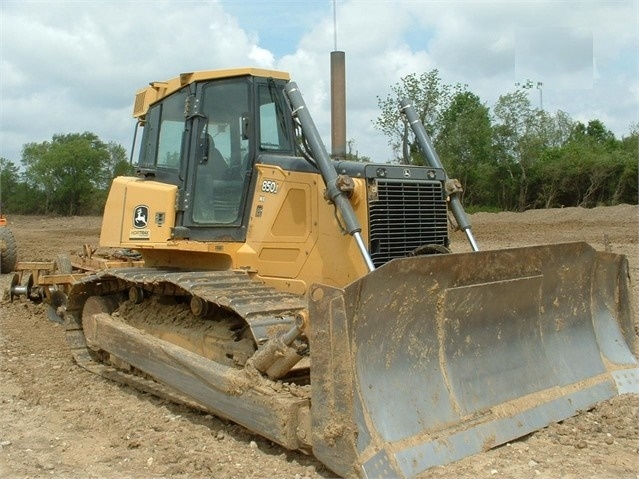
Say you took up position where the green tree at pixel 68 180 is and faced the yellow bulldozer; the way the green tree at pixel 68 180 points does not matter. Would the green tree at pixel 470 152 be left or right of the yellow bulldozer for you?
left

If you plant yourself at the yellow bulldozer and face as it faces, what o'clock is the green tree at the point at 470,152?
The green tree is roughly at 8 o'clock from the yellow bulldozer.

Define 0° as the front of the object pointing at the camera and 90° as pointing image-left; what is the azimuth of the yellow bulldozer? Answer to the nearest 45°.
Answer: approximately 315°

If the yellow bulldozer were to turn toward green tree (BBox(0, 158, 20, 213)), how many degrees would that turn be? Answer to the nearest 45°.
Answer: approximately 180°

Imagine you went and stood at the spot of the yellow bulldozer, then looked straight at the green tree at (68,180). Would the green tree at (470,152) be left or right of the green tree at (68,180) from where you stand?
right

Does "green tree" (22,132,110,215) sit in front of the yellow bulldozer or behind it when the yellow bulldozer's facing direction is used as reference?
behind
